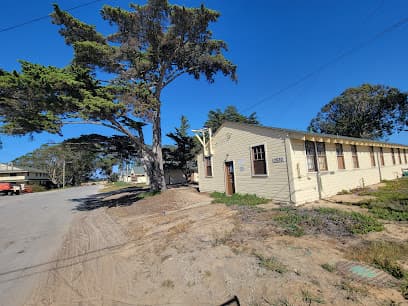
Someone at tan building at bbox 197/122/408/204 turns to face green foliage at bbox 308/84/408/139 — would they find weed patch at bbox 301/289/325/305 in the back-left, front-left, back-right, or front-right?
back-right

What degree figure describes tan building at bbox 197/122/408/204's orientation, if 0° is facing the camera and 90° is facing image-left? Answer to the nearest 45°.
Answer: approximately 45°

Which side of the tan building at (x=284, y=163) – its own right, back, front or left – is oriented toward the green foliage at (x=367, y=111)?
back

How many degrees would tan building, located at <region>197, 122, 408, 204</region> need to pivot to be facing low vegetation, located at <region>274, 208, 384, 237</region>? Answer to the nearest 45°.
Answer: approximately 45° to its left

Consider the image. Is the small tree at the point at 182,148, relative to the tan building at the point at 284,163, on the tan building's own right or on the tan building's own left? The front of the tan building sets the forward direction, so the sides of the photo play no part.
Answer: on the tan building's own right

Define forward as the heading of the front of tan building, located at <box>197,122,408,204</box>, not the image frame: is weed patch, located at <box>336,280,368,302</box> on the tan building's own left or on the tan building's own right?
on the tan building's own left

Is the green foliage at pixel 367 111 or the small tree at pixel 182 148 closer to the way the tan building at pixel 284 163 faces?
the small tree

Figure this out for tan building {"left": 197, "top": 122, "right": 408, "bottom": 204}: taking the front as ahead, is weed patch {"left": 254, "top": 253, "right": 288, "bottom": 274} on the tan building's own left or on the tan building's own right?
on the tan building's own left

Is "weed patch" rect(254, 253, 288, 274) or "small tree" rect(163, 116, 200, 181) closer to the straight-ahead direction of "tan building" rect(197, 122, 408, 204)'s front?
the weed patch

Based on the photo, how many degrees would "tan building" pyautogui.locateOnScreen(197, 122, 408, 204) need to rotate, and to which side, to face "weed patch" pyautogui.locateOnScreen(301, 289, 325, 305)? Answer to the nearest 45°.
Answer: approximately 45° to its left

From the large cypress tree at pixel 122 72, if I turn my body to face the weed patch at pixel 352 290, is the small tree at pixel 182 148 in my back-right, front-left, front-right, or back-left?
back-left
